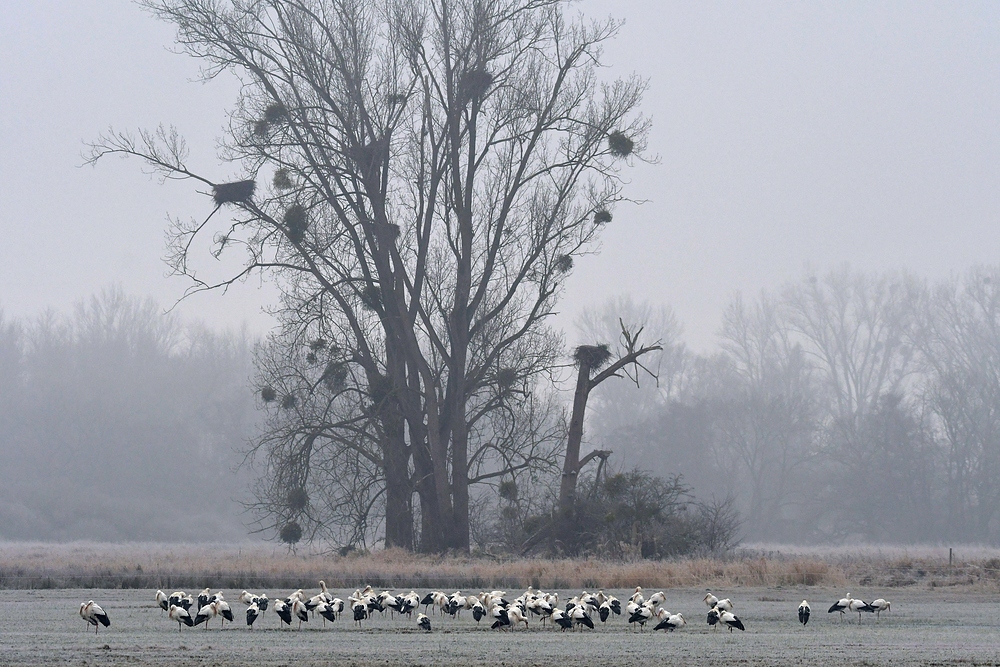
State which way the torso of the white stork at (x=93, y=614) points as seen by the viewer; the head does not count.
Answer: to the viewer's left

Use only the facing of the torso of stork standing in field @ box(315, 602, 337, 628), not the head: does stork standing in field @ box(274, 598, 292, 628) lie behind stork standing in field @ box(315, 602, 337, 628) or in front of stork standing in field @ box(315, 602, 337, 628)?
in front

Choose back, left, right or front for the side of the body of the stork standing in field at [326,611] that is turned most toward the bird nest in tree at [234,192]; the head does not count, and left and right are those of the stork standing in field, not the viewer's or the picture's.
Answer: right

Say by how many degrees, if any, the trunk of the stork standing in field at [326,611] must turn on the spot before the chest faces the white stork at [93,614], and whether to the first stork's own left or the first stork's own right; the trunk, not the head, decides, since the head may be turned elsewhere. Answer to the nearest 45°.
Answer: approximately 45° to the first stork's own left

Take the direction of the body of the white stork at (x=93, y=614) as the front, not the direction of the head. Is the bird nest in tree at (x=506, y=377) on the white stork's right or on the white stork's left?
on the white stork's right

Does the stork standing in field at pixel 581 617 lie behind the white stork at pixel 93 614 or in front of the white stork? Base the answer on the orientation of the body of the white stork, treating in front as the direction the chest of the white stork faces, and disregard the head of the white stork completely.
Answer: behind

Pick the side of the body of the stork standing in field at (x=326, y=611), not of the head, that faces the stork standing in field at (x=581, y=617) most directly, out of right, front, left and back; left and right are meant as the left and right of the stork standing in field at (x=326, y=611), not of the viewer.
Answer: back

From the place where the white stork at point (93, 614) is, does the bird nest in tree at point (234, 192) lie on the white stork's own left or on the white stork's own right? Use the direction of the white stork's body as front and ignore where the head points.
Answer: on the white stork's own right
